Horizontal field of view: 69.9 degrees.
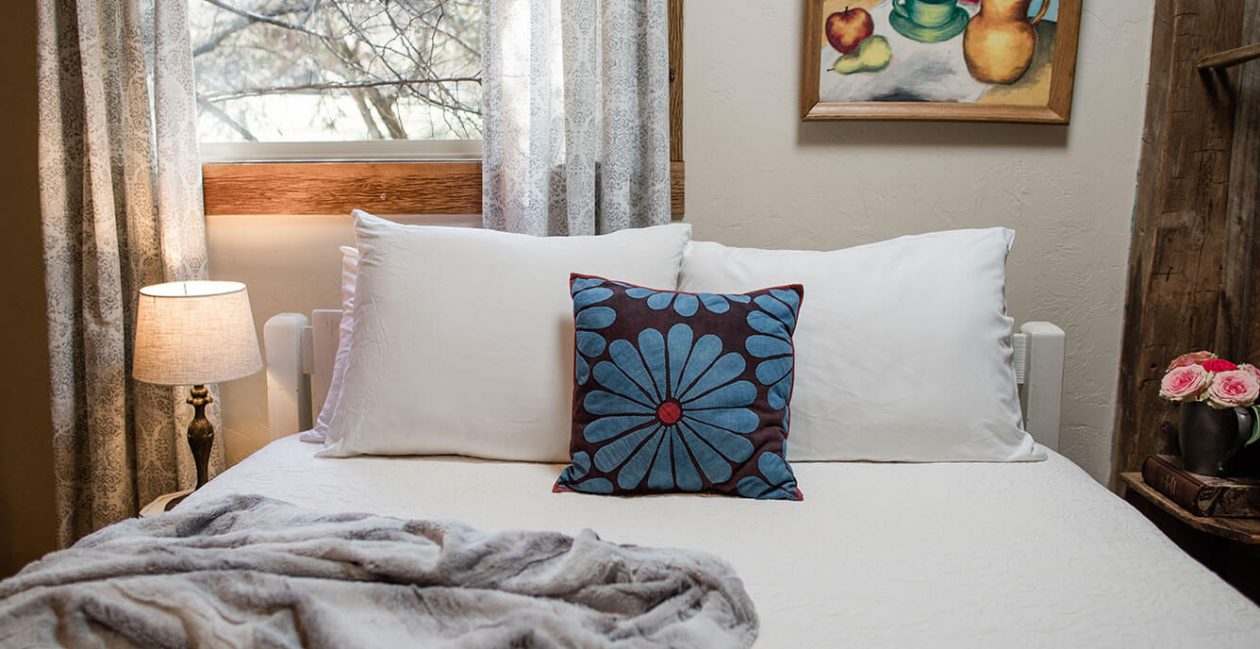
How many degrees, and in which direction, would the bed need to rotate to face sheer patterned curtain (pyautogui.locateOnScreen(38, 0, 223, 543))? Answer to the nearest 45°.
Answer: approximately 135° to its right

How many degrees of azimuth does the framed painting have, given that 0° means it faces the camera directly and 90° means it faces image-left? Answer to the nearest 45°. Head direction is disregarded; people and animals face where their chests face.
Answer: approximately 0°

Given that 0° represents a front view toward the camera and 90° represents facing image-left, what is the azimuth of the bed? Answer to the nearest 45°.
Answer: approximately 0°

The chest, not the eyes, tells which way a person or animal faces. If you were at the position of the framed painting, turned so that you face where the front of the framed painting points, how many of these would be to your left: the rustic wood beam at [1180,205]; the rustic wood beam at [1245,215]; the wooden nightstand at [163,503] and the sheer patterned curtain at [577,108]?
2

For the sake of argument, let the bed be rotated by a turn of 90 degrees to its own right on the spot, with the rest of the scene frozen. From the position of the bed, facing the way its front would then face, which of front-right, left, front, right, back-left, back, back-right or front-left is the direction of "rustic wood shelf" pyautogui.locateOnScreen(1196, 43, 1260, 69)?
back-right

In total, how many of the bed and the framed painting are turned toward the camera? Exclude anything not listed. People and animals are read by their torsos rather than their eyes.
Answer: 2

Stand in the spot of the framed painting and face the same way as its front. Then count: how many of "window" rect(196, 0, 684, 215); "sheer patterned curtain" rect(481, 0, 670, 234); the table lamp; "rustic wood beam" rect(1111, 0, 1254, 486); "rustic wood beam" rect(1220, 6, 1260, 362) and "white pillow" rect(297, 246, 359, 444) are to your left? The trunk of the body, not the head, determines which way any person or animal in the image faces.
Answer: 2

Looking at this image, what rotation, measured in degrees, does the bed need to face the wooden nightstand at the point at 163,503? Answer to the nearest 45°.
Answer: approximately 90° to its right
